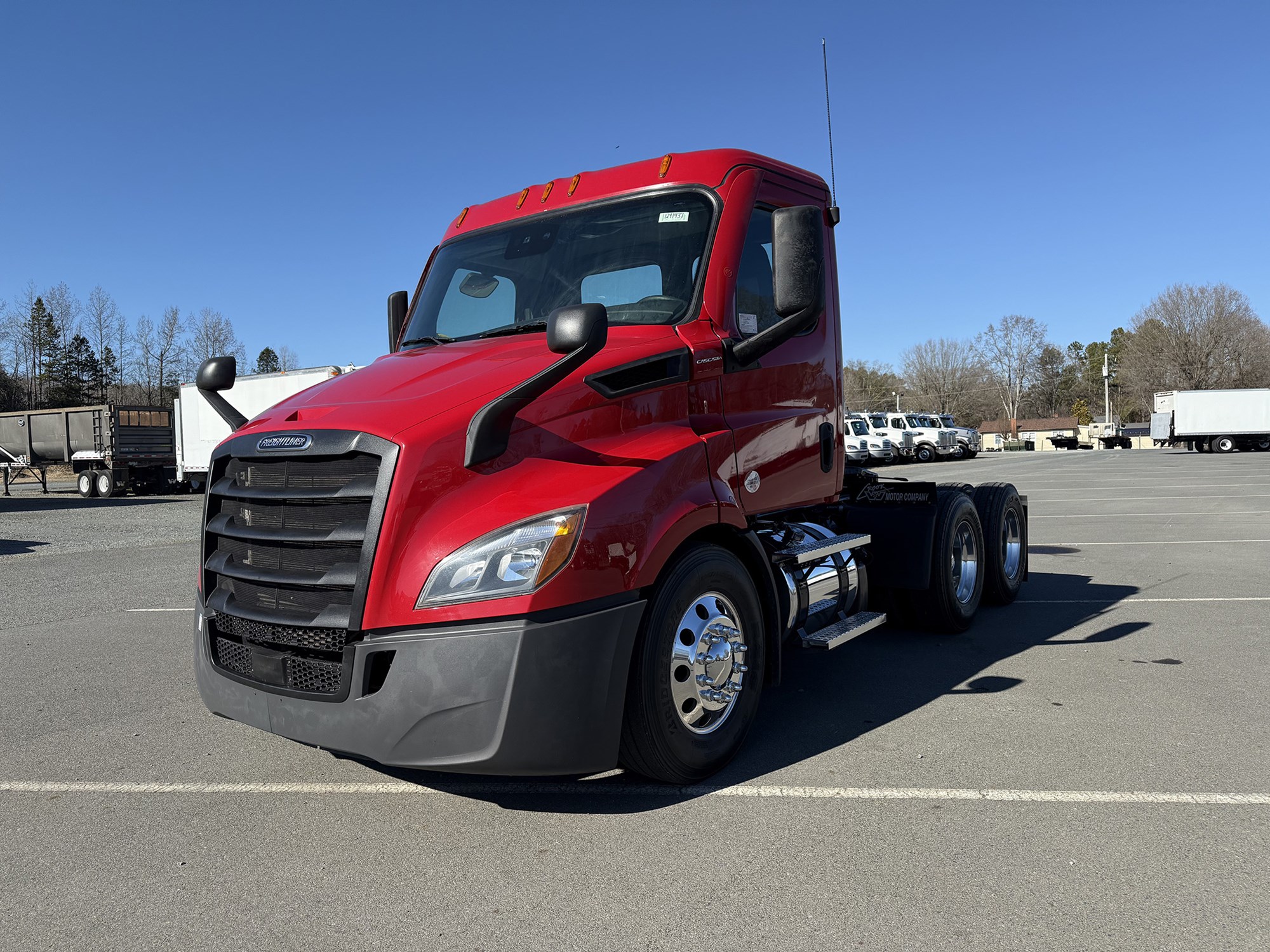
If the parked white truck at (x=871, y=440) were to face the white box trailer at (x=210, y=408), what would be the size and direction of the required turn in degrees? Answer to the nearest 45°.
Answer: approximately 90° to its right

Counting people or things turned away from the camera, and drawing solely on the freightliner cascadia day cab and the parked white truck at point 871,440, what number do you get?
0

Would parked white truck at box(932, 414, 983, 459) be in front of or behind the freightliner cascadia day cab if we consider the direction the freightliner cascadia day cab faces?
behind

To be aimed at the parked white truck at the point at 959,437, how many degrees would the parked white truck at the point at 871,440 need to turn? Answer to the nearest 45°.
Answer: approximately 90° to its left

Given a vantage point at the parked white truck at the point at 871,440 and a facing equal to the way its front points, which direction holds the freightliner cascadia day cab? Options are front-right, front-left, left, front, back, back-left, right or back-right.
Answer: front-right

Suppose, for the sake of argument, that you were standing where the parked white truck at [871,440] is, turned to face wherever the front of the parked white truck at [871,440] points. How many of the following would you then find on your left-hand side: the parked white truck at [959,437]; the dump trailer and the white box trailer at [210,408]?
1

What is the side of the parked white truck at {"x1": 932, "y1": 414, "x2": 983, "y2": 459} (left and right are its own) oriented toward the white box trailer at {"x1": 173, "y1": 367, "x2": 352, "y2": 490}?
right

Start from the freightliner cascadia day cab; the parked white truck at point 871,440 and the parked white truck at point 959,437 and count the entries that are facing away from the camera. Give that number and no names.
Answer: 0

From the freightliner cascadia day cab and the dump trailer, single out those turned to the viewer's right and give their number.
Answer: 0

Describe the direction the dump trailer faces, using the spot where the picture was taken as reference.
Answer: facing away from the viewer and to the left of the viewer
